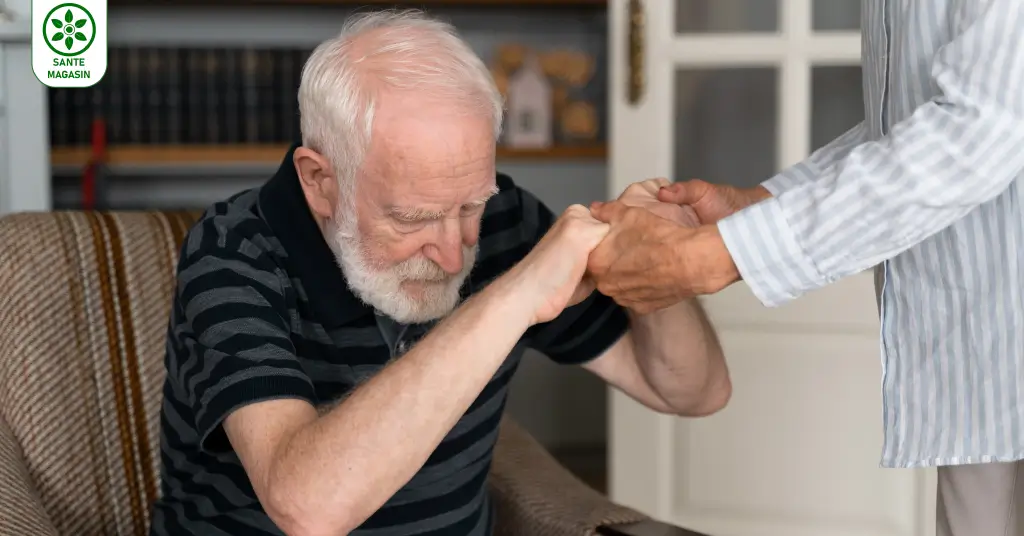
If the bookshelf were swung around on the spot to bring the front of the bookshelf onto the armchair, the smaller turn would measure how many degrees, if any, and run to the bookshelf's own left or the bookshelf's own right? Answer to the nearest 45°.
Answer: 0° — it already faces it

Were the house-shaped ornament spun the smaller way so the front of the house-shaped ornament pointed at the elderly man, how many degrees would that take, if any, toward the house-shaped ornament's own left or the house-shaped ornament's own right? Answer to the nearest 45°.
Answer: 0° — it already faces them

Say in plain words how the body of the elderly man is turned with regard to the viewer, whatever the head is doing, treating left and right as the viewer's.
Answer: facing the viewer and to the right of the viewer

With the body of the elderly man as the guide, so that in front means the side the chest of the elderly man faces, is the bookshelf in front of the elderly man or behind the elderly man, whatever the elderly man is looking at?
behind

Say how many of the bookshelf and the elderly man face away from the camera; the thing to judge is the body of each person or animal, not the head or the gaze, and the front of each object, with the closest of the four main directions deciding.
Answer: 0

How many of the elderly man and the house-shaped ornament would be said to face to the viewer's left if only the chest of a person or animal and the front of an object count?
0
